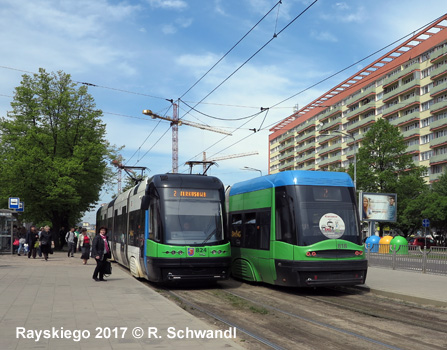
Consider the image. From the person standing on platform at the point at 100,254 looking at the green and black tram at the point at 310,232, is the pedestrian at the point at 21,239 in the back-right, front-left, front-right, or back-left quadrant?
back-left

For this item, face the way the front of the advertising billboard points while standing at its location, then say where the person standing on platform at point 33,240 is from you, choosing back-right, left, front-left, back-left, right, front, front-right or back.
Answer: front-right

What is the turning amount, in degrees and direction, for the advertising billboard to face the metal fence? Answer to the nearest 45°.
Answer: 0° — it already faces it

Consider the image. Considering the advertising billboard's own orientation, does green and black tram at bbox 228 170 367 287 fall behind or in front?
in front

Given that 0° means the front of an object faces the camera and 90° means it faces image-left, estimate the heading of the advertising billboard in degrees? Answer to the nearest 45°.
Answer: approximately 0°

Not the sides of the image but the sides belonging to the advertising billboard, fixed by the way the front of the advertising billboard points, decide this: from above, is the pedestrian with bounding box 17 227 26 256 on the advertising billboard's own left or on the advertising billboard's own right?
on the advertising billboard's own right

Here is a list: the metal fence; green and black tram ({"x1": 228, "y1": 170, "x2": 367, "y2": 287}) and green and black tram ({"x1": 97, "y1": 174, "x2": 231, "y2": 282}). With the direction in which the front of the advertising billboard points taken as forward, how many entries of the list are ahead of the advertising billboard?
3

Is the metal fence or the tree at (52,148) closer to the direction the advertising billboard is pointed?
the metal fence
